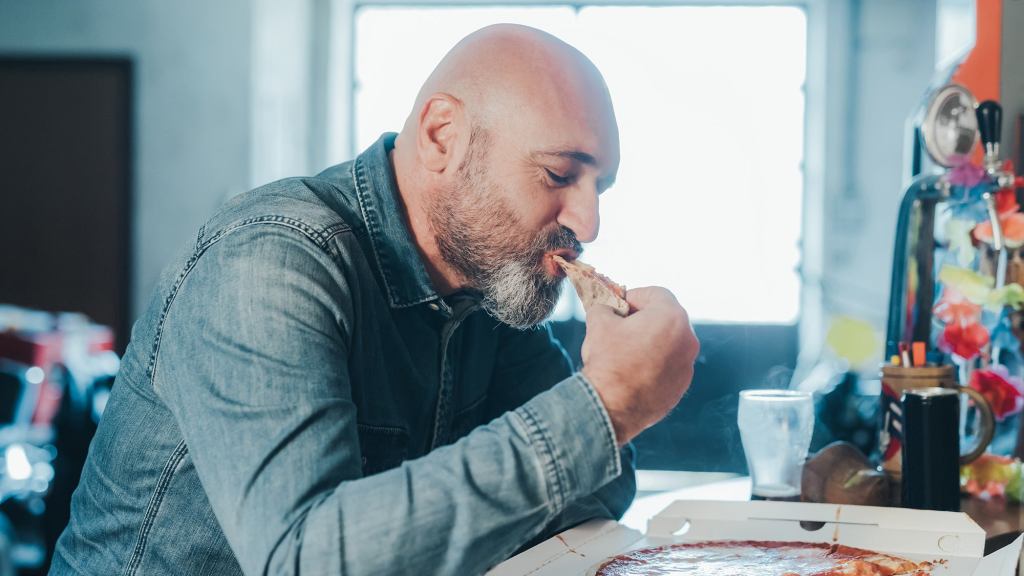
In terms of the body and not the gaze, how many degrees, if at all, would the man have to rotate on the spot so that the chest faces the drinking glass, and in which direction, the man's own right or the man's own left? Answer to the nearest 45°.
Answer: approximately 45° to the man's own left

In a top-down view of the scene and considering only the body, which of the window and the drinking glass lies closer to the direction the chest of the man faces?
the drinking glass

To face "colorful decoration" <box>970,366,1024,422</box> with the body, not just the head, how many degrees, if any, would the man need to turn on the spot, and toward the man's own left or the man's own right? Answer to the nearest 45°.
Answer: approximately 45° to the man's own left

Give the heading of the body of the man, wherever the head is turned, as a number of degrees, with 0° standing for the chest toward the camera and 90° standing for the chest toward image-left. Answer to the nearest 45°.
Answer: approximately 315°

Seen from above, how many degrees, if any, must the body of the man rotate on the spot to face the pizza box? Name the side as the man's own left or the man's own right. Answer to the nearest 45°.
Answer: approximately 45° to the man's own left

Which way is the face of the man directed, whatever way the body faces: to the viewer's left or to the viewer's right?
to the viewer's right

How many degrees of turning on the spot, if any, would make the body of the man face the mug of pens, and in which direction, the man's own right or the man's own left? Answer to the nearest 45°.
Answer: approximately 45° to the man's own left
